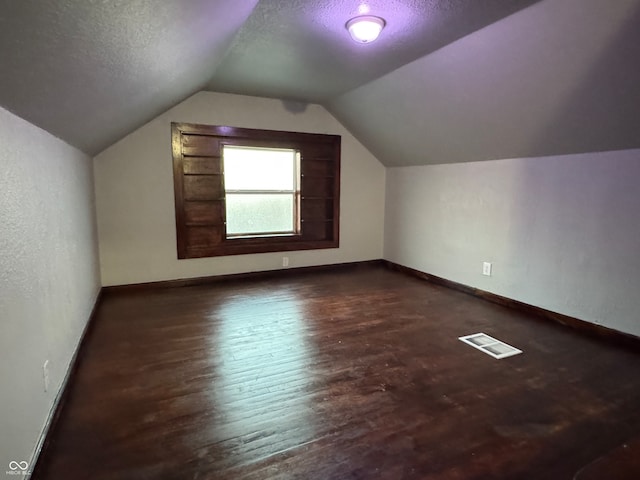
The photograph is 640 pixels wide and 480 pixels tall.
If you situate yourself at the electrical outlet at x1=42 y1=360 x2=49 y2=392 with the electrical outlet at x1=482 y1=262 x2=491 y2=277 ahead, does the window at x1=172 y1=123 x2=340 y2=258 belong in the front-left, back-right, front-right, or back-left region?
front-left

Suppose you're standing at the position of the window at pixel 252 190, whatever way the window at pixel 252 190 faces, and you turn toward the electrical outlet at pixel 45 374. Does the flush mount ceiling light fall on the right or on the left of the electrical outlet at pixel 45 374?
left

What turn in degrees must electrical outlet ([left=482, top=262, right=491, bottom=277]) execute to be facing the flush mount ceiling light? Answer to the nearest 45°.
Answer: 0° — it already faces it

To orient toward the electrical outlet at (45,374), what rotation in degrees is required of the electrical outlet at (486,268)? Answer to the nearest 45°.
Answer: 0° — it already faces it

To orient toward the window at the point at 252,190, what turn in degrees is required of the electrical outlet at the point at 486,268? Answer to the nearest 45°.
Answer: approximately 45° to its right

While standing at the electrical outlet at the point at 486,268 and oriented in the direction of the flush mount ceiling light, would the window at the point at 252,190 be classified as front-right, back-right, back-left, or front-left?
front-right

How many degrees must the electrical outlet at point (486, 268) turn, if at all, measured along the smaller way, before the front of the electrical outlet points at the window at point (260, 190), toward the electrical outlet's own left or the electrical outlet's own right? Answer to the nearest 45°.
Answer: approximately 45° to the electrical outlet's own right

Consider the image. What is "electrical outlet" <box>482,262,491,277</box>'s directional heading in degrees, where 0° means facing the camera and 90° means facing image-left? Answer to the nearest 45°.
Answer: approximately 45°
